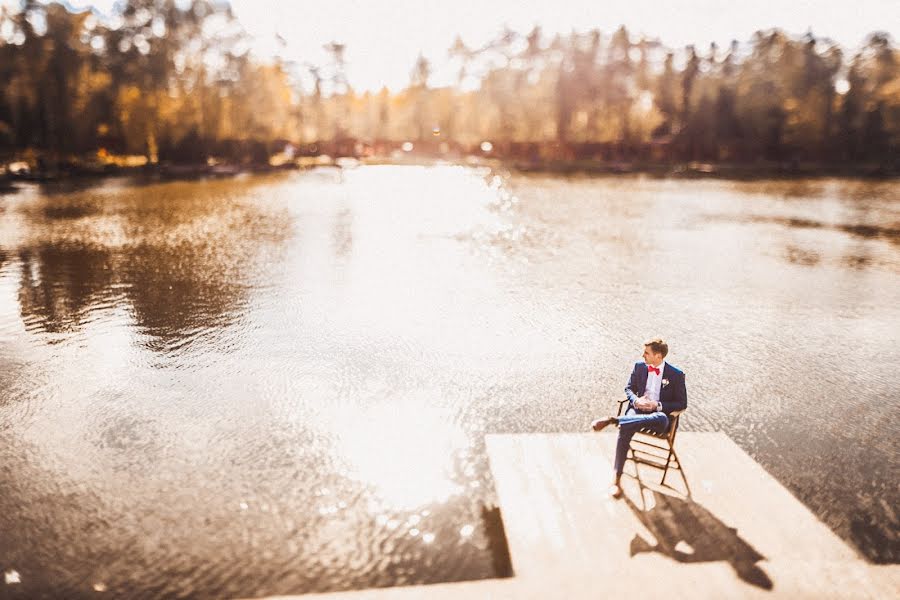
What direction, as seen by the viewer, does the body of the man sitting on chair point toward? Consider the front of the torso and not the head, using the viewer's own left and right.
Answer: facing the viewer and to the left of the viewer
